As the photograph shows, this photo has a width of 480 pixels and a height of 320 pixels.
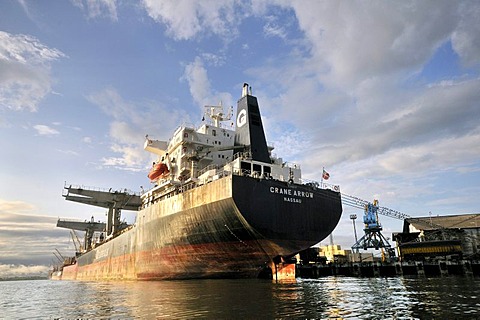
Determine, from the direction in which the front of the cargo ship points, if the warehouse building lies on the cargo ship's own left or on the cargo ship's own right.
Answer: on the cargo ship's own right

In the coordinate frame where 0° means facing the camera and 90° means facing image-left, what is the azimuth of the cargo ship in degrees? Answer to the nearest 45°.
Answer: approximately 135°
